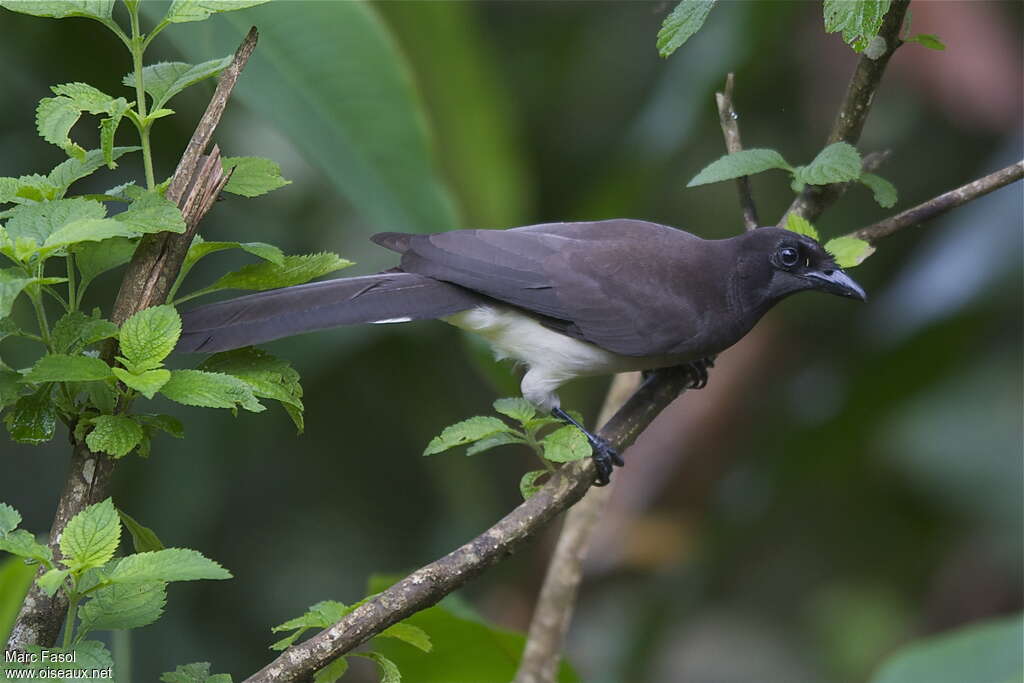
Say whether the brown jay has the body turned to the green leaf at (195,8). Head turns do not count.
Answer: no

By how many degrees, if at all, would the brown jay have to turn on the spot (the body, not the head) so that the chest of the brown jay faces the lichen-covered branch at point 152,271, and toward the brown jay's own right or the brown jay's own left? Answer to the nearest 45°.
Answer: approximately 135° to the brown jay's own right

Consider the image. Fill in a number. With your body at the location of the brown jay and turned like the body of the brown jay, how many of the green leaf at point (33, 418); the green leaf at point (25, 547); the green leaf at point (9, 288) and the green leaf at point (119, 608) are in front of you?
0

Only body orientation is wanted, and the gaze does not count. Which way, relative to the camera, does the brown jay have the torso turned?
to the viewer's right

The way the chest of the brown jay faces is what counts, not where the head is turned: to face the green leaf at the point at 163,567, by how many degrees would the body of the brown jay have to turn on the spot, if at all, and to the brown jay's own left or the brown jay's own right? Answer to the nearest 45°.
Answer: approximately 135° to the brown jay's own right

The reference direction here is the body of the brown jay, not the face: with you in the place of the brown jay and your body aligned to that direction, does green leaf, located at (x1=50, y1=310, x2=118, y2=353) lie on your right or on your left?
on your right

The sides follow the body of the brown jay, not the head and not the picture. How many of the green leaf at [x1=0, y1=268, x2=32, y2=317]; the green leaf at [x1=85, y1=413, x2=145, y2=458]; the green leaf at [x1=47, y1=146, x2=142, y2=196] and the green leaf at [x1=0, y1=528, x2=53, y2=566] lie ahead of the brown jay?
0
